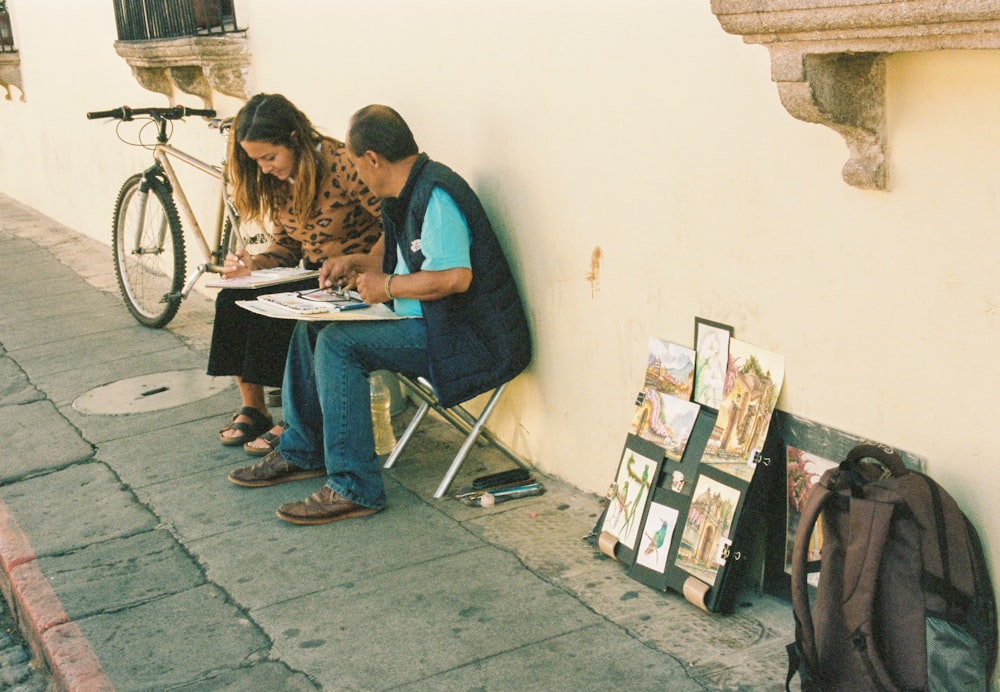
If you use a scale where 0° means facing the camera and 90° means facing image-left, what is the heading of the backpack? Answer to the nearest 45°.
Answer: approximately 225°

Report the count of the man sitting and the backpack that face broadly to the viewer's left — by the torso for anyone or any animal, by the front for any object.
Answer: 1

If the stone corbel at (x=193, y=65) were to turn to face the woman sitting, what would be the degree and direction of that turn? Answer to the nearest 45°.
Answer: approximately 45° to its left

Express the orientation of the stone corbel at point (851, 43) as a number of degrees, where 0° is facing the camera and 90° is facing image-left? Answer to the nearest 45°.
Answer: approximately 45°

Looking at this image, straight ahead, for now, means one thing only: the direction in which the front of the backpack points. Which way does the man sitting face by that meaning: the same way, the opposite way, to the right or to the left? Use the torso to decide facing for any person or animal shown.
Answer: the opposite way

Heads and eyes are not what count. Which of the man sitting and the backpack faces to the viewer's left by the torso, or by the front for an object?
the man sitting

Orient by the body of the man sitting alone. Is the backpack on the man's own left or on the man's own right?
on the man's own left

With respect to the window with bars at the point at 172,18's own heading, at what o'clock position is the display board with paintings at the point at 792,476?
The display board with paintings is roughly at 10 o'clock from the window with bars.
